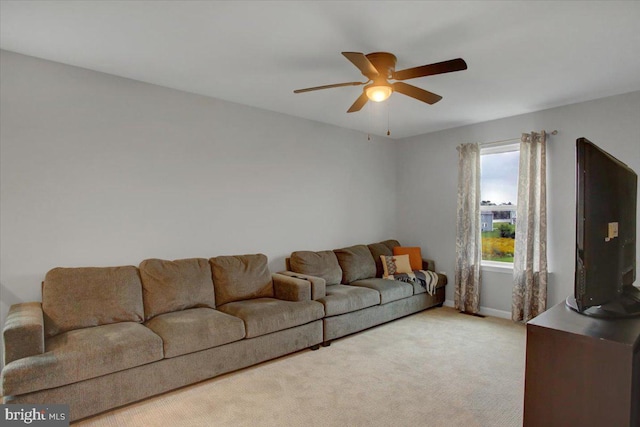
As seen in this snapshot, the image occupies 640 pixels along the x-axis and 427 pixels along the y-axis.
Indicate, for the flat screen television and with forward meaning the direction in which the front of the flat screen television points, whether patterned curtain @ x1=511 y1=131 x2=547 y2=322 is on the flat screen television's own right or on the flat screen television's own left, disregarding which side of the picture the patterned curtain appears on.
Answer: on the flat screen television's own right

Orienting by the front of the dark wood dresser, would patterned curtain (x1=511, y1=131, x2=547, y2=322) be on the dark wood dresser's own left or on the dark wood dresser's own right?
on the dark wood dresser's own right

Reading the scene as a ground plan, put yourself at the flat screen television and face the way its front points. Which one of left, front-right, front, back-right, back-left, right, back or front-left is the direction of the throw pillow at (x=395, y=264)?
front-right

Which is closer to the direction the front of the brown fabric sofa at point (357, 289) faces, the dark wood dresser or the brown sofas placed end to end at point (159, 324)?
the dark wood dresser

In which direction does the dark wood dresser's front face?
to the viewer's left

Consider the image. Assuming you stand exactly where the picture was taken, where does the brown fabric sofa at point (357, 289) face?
facing the viewer and to the right of the viewer

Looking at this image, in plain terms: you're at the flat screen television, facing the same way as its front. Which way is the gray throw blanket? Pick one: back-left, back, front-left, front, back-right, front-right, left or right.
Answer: front-right

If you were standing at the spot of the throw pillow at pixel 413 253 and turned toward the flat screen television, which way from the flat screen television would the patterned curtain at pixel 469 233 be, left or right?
left

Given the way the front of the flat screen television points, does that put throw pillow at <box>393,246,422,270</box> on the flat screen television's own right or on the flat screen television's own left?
on the flat screen television's own right

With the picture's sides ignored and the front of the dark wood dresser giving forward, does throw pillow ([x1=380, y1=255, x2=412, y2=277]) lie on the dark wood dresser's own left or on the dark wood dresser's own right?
on the dark wood dresser's own right

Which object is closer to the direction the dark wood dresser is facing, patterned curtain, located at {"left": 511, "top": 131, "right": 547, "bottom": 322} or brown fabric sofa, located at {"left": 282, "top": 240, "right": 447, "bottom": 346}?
the brown fabric sofa

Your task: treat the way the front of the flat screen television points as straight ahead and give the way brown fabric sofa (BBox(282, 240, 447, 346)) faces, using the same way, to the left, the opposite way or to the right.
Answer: the opposite way

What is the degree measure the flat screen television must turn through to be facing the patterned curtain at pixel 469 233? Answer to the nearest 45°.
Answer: approximately 45° to its right

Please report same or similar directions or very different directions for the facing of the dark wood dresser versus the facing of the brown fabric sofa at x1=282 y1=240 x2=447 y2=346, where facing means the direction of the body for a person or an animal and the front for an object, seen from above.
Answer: very different directions

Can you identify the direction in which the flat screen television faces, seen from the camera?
facing to the left of the viewer

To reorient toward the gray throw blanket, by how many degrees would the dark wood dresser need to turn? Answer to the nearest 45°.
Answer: approximately 45° to its right
